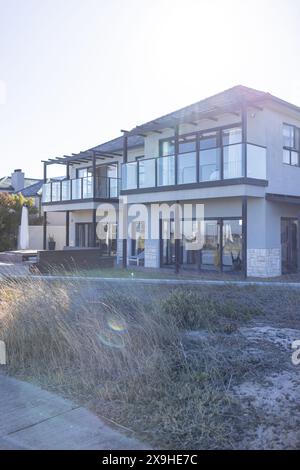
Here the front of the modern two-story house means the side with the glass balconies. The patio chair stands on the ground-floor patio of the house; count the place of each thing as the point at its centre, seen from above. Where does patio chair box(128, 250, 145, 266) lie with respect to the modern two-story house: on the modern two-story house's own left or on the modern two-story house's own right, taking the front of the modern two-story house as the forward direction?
on the modern two-story house's own right

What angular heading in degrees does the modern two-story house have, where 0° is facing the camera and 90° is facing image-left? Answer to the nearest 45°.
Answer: approximately 45°
